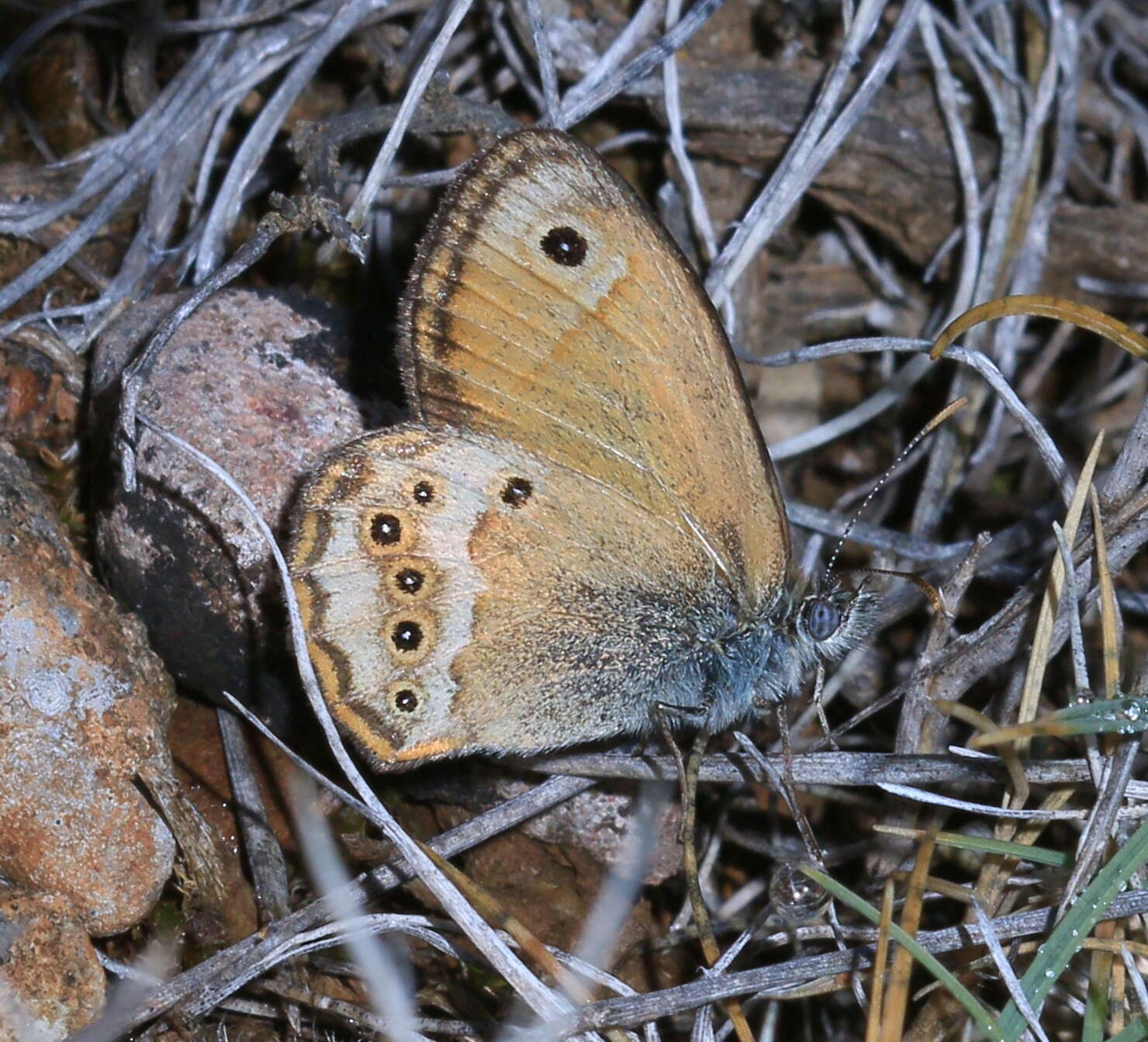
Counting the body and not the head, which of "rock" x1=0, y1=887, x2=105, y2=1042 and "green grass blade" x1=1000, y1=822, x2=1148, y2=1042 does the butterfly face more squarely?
the green grass blade

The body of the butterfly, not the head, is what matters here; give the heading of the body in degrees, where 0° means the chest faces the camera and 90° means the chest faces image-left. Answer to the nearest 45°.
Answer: approximately 270°

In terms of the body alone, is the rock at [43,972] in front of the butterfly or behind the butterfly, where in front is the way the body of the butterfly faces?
behind
